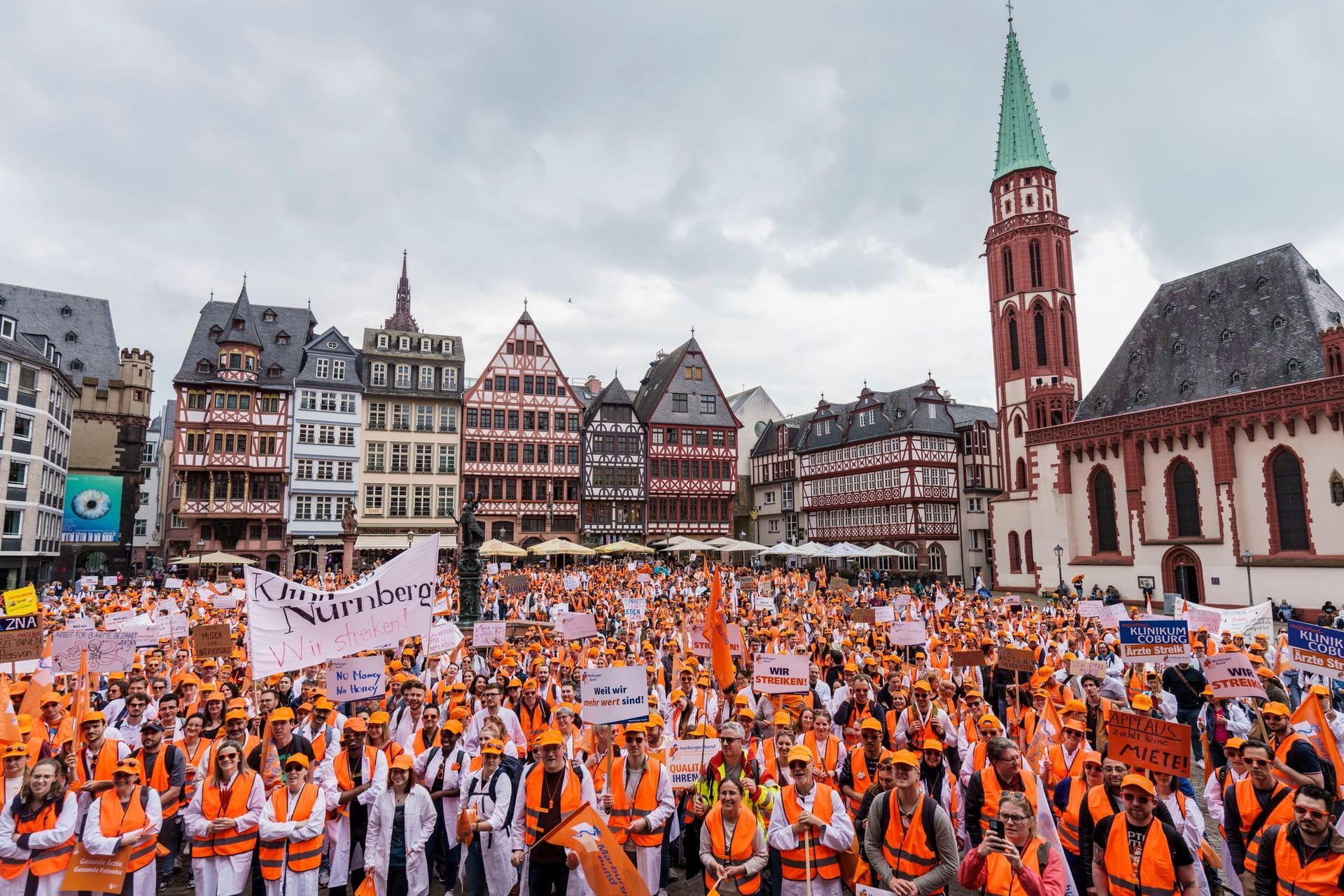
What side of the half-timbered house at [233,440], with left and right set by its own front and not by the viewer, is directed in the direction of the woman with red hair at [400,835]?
front

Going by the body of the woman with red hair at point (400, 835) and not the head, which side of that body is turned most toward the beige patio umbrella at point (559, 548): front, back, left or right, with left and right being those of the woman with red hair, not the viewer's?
back

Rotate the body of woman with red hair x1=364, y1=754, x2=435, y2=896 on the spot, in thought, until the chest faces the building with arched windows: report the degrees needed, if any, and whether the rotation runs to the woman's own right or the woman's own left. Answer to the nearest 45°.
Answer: approximately 135° to the woman's own left

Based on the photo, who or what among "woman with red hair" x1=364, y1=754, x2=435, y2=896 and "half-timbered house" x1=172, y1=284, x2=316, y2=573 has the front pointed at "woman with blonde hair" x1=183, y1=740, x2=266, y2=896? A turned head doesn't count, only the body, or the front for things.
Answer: the half-timbered house

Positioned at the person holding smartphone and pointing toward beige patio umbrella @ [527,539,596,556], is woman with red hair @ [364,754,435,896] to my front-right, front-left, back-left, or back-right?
front-left

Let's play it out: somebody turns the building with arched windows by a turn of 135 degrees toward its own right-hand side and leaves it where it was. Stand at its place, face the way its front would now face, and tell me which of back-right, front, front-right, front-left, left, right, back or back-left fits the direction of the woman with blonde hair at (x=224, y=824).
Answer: back

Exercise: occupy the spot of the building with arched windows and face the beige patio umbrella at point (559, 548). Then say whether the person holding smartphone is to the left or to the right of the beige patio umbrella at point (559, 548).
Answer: left

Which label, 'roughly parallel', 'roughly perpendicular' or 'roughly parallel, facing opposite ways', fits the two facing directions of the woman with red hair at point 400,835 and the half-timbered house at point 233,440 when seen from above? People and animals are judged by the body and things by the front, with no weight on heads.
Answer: roughly parallel

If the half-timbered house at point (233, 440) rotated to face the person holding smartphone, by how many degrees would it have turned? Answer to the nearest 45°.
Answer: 0° — it already faces them

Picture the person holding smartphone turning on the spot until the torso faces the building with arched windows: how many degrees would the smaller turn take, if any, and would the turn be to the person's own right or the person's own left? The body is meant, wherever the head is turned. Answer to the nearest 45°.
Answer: approximately 135° to the person's own right

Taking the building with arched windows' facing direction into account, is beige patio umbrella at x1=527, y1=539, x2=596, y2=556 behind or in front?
in front

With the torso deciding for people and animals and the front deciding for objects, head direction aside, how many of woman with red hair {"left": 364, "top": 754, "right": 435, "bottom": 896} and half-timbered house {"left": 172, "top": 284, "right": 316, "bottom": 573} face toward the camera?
2

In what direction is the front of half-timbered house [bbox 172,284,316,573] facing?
toward the camera

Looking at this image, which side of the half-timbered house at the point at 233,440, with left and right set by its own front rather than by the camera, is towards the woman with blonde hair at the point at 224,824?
front

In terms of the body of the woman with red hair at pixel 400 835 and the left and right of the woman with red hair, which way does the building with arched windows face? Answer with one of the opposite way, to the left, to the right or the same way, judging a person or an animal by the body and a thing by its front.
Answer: to the right

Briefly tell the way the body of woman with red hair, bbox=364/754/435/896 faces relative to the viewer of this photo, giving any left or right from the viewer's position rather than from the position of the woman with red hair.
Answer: facing the viewer

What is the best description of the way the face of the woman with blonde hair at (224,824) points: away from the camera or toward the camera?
toward the camera

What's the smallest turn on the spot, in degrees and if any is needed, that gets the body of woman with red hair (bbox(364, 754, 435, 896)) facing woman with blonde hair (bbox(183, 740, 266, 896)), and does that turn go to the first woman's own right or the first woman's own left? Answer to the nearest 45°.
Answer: approximately 90° to the first woman's own right

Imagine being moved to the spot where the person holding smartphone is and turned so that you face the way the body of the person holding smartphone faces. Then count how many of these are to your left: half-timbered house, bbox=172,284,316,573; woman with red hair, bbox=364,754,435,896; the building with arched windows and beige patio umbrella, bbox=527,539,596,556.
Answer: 0

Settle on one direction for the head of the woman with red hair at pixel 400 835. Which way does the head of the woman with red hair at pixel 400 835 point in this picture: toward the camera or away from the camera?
toward the camera
